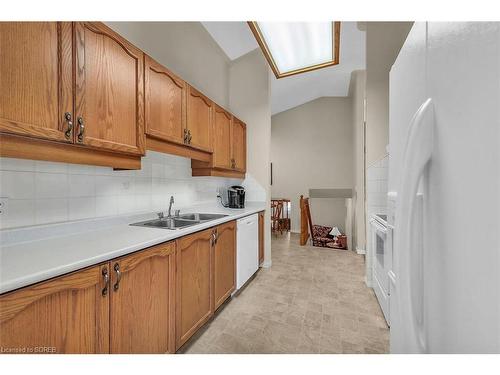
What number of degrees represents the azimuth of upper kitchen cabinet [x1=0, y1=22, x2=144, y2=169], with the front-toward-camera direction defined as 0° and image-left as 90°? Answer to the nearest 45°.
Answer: approximately 315°

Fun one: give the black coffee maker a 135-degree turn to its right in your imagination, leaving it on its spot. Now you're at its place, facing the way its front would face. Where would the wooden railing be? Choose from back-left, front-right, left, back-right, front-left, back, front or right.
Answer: back-right

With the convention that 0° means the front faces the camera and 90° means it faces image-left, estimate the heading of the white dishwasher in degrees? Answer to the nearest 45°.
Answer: approximately 315°

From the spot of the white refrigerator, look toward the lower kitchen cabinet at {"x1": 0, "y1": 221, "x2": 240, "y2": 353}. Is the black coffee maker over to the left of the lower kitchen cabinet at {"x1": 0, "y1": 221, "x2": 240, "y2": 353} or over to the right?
right

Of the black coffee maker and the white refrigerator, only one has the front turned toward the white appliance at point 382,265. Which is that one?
the black coffee maker

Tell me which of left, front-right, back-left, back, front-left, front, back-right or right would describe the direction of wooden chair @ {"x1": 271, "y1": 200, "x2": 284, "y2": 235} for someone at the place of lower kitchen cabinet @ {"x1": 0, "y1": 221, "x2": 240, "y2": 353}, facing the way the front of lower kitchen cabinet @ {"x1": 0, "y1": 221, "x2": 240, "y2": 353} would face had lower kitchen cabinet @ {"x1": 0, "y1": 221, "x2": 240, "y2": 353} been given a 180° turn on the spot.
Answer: right

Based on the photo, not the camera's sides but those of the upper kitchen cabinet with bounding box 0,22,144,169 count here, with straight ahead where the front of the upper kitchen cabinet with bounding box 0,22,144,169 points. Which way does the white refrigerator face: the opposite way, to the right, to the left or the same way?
the opposite way

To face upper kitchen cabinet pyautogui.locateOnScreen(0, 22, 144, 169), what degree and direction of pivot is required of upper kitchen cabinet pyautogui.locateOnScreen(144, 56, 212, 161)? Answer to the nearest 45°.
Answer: approximately 90° to its right

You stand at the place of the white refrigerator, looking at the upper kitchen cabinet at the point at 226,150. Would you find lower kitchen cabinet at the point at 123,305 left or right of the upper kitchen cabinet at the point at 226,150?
left

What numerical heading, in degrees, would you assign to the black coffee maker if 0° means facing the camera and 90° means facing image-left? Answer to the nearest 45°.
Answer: approximately 315°

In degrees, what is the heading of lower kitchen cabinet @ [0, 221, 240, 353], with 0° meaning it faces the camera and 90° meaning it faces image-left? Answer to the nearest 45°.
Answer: approximately 315°

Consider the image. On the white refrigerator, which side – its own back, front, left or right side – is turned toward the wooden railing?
right

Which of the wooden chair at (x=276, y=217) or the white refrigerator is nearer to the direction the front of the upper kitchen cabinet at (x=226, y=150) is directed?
the white refrigerator
